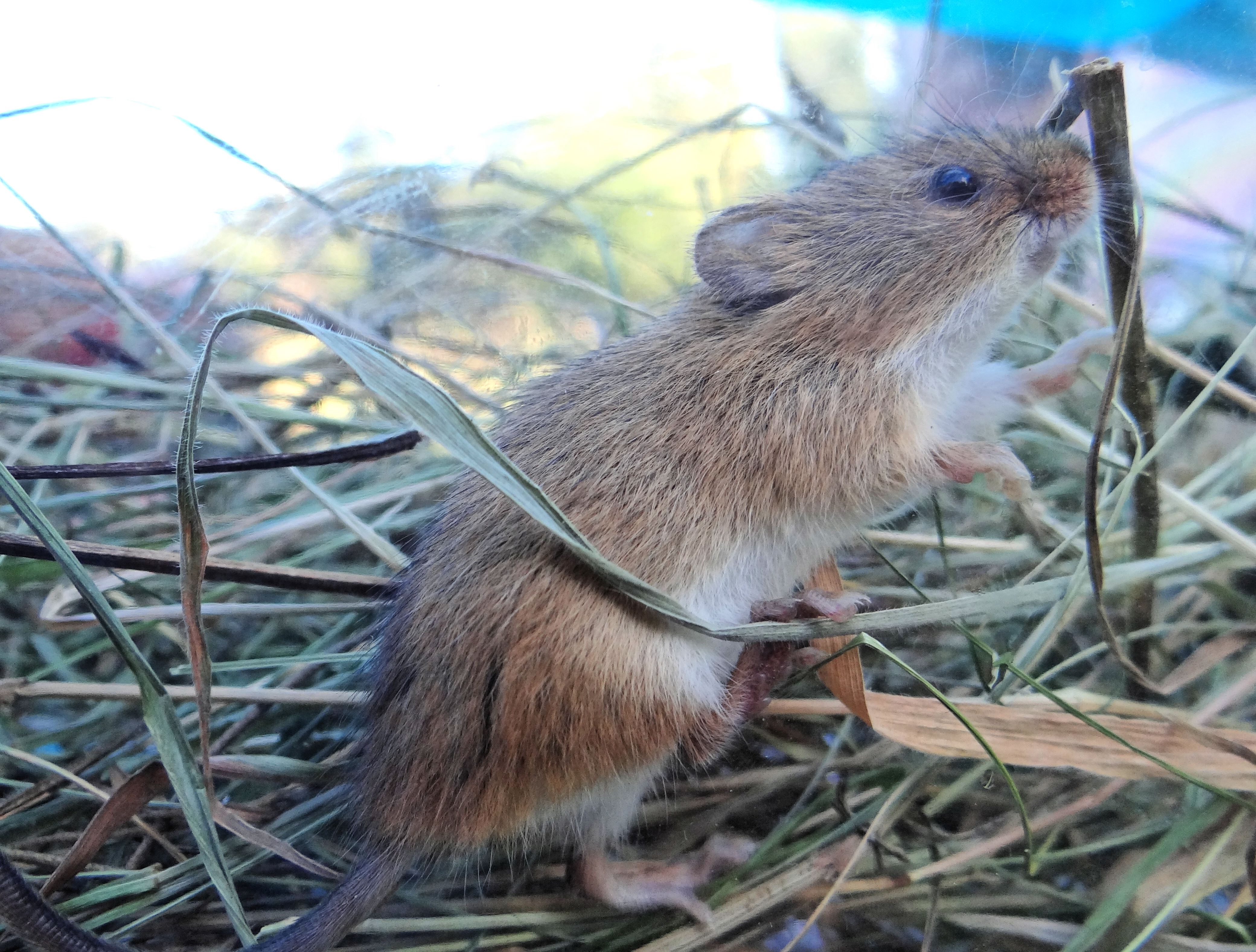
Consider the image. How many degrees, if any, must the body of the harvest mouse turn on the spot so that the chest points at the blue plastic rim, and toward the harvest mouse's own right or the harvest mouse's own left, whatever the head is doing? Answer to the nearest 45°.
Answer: approximately 45° to the harvest mouse's own left

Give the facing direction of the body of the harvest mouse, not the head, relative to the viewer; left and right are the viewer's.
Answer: facing to the right of the viewer

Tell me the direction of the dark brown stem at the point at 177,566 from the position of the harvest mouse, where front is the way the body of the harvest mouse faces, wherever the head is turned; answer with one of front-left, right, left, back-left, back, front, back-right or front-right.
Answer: back

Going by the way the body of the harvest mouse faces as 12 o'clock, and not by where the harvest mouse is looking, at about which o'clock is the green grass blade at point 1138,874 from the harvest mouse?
The green grass blade is roughly at 1 o'clock from the harvest mouse.

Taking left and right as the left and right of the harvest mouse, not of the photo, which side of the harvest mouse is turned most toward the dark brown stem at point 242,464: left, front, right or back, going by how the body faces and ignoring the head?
back
